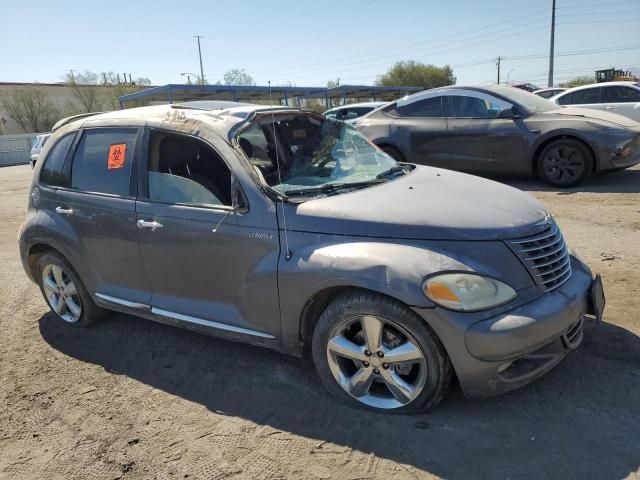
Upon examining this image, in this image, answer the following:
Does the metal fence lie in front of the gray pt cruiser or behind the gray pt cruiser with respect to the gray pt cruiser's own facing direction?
behind

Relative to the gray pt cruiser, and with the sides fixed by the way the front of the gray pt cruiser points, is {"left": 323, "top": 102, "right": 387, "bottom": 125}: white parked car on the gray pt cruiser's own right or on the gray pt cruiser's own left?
on the gray pt cruiser's own left

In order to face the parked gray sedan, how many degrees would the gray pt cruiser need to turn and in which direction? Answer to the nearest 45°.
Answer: approximately 90° to its left

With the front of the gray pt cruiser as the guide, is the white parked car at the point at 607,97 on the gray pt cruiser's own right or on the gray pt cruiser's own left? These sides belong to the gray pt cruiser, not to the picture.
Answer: on the gray pt cruiser's own left

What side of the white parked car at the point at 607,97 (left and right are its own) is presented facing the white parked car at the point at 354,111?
back

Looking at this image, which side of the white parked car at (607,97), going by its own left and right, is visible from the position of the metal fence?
back

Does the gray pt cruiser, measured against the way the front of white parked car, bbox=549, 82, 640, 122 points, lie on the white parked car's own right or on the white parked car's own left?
on the white parked car's own right

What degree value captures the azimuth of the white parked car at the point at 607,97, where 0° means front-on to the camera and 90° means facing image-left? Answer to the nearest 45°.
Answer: approximately 270°

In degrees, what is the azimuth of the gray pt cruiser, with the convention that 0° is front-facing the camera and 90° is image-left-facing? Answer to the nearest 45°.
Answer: approximately 315°
